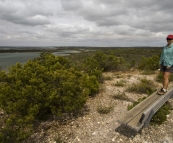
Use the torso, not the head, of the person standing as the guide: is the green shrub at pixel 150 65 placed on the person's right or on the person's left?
on the person's right

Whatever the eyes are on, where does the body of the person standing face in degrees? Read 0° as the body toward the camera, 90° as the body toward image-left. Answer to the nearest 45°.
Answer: approximately 45°

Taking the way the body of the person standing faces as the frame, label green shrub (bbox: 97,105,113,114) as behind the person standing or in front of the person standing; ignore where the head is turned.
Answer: in front
